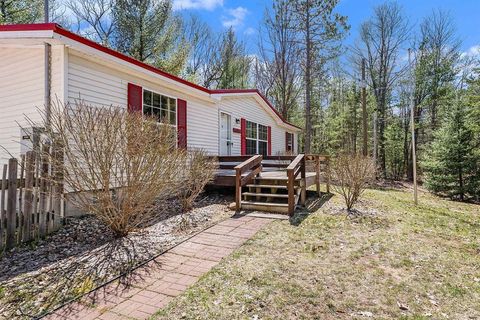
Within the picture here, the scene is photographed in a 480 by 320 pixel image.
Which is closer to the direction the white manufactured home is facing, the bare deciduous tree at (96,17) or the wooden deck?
the wooden deck

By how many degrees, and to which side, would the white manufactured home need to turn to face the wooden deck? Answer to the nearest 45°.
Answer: approximately 45° to its left

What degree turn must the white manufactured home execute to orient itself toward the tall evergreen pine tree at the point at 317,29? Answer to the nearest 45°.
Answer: approximately 90° to its left

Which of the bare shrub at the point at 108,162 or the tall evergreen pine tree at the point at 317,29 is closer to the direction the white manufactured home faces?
the bare shrub

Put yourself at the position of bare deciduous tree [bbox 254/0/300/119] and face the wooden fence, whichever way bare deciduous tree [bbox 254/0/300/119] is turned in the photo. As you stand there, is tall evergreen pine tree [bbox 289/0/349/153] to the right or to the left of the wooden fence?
left

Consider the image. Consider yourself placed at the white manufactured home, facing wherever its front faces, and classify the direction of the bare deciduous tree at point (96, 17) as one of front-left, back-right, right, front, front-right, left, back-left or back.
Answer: back-left

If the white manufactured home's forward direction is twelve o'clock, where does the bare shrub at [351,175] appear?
The bare shrub is roughly at 11 o'clock from the white manufactured home.

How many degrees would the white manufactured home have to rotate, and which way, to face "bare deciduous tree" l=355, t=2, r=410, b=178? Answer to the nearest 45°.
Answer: approximately 90° to its left

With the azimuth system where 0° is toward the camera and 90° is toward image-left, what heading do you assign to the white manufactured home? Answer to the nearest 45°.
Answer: approximately 315°
